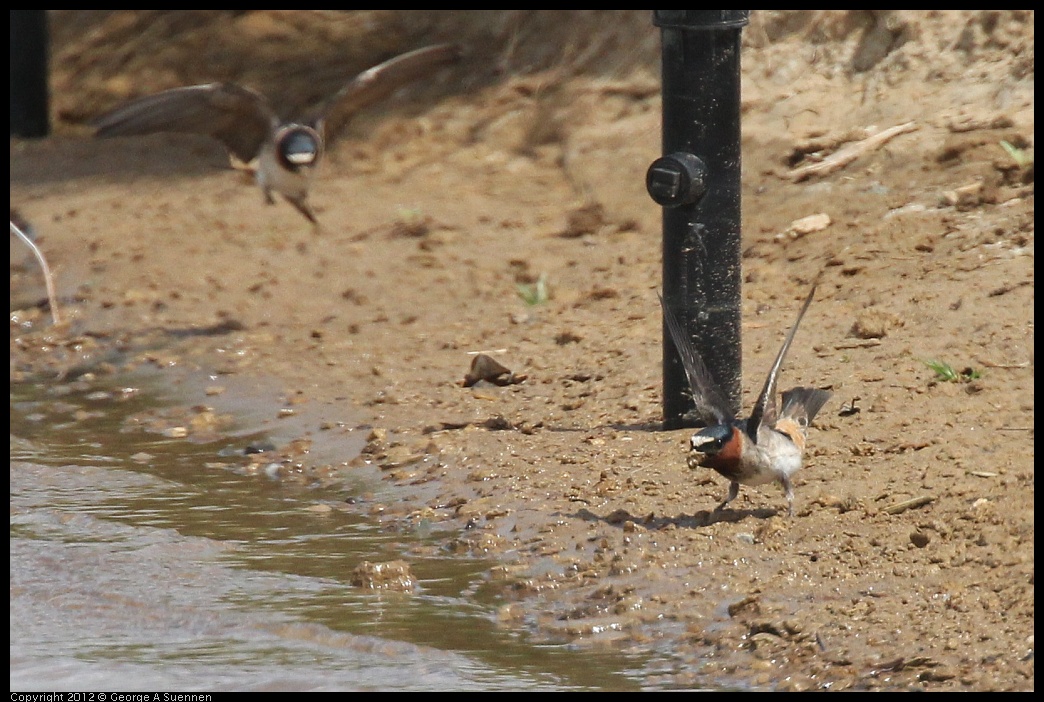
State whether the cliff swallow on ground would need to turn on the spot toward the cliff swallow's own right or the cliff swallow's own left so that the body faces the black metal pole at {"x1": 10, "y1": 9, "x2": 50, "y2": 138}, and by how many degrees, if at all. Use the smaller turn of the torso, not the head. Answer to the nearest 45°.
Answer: approximately 90° to the cliff swallow's own right

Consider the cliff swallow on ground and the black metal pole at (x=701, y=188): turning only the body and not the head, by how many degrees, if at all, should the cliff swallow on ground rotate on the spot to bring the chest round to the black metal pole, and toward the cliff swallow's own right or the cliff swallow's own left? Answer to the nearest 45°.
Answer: approximately 135° to the cliff swallow's own right

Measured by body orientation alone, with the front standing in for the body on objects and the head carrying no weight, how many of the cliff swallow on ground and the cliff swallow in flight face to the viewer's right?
0

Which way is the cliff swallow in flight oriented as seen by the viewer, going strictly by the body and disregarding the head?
toward the camera

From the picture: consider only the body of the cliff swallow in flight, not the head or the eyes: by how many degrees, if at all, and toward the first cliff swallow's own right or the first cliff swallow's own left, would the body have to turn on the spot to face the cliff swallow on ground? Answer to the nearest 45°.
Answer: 0° — it already faces it

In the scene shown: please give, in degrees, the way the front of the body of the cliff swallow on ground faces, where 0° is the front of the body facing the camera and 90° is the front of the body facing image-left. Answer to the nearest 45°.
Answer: approximately 45°

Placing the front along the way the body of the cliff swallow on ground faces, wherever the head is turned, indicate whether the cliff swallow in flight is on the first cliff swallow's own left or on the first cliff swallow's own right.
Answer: on the first cliff swallow's own right

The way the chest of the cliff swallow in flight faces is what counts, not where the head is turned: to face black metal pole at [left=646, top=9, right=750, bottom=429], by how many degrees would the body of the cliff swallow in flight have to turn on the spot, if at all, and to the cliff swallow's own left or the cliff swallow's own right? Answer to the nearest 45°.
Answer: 0° — it already faces it

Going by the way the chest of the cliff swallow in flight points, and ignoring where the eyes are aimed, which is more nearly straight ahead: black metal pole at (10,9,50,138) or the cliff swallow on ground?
the cliff swallow on ground

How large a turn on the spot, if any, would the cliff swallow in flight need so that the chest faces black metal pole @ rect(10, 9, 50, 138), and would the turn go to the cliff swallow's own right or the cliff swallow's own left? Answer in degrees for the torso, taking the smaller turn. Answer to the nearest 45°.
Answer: approximately 135° to the cliff swallow's own right
